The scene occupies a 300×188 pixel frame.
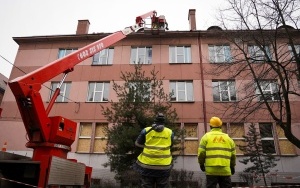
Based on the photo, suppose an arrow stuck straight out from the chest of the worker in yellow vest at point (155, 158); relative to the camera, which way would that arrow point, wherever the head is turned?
away from the camera

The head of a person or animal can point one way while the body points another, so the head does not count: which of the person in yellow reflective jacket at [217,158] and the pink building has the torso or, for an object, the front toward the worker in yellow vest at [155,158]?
the pink building

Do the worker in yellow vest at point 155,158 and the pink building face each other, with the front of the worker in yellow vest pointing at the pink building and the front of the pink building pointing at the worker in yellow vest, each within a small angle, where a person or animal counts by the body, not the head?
yes

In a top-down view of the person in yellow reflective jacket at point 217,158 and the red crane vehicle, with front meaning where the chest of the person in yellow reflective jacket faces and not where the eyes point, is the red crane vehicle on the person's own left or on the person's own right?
on the person's own left

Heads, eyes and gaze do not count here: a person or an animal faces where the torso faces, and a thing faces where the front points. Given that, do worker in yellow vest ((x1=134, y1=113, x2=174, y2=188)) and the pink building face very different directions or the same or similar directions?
very different directions

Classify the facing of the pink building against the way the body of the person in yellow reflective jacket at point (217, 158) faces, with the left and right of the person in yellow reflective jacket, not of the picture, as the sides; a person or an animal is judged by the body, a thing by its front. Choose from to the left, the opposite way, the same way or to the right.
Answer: the opposite way

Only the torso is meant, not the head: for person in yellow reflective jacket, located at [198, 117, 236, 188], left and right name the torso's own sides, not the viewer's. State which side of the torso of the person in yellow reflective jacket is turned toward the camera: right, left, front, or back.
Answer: back

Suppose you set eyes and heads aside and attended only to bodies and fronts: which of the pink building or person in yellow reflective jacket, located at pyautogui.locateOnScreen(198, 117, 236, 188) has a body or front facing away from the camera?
the person in yellow reflective jacket

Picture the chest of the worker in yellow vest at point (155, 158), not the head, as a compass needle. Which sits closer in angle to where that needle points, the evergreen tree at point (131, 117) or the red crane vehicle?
the evergreen tree

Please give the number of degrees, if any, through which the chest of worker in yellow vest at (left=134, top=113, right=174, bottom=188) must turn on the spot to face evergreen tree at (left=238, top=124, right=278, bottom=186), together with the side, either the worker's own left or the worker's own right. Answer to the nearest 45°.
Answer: approximately 45° to the worker's own right

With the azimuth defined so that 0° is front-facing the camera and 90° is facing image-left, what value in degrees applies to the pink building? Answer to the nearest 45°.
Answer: approximately 0°
